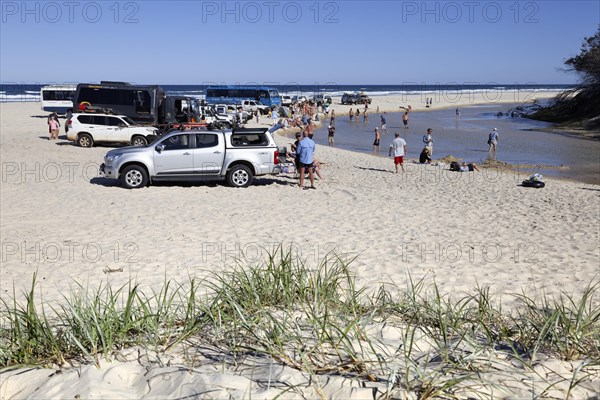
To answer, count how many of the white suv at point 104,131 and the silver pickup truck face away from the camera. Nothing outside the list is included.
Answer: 0

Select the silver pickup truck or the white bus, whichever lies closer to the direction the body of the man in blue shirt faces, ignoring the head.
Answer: the white bus

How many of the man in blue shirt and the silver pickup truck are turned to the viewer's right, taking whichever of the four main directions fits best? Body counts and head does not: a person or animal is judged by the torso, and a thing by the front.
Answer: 0

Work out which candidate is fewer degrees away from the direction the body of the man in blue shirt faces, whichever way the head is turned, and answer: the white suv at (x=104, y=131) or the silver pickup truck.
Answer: the white suv

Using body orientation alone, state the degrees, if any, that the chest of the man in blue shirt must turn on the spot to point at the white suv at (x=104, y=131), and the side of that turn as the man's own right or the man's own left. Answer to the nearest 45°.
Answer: approximately 45° to the man's own left

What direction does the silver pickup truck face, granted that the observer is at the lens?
facing to the left of the viewer

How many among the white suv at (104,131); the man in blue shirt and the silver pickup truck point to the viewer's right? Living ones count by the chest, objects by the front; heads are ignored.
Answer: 1

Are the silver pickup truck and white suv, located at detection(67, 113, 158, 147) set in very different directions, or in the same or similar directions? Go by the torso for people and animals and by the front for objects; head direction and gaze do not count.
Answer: very different directions

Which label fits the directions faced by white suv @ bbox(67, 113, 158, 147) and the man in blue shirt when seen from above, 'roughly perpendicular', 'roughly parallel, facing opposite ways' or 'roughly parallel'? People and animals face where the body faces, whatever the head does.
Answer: roughly perpendicular

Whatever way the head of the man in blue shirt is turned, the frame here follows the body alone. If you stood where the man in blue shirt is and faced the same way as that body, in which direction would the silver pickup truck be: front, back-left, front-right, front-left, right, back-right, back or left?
left

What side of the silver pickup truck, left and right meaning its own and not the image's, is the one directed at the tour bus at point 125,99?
right

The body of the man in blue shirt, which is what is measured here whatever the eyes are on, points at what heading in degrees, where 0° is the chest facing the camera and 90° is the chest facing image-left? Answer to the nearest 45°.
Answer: approximately 180°

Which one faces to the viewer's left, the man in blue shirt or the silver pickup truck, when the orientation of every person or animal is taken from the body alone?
the silver pickup truck

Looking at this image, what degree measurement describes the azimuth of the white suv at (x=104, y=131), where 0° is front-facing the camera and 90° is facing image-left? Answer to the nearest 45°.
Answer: approximately 270°

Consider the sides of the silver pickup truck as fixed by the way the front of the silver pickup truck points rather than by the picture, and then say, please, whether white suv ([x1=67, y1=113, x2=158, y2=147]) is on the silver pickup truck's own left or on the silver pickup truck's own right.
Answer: on the silver pickup truck's own right

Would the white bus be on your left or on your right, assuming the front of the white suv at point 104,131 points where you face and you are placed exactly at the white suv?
on your left

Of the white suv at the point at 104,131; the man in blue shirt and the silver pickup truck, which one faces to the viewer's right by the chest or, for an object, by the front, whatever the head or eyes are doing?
the white suv

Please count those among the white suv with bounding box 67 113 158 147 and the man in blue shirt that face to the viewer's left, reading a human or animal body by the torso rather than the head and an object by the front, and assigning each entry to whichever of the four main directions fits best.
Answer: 0
